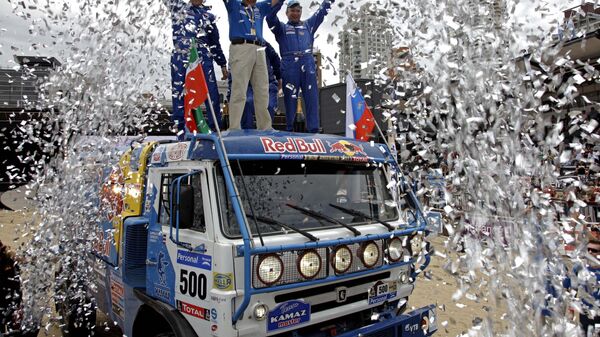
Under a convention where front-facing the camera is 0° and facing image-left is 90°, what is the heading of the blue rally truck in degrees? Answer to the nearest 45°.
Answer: approximately 315°
